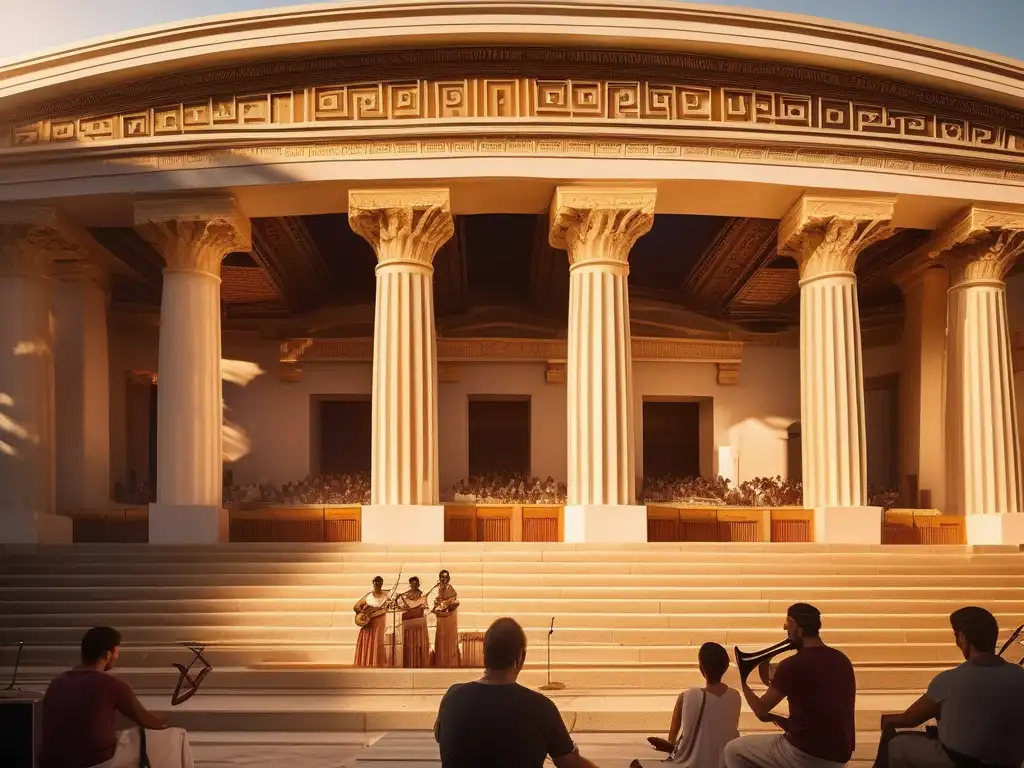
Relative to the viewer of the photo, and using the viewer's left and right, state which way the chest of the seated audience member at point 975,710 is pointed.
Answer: facing away from the viewer and to the left of the viewer

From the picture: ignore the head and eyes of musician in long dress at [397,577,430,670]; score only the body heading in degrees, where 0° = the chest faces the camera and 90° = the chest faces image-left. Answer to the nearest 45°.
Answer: approximately 0°

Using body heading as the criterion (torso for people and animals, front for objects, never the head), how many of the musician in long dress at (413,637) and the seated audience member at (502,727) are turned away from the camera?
1

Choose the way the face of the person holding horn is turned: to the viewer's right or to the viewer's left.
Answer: to the viewer's left

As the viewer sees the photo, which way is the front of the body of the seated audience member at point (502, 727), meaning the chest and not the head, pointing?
away from the camera

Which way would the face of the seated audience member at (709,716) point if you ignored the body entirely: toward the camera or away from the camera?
away from the camera

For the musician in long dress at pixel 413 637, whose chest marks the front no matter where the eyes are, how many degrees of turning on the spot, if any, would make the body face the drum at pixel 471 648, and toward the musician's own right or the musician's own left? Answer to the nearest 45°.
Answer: approximately 90° to the musician's own left

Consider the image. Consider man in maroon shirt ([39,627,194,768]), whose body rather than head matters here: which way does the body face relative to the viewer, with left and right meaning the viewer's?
facing away from the viewer and to the right of the viewer

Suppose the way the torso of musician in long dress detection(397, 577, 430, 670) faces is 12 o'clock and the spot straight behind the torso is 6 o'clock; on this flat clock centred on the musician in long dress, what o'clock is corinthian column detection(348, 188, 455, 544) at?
The corinthian column is roughly at 6 o'clock from the musician in long dress.

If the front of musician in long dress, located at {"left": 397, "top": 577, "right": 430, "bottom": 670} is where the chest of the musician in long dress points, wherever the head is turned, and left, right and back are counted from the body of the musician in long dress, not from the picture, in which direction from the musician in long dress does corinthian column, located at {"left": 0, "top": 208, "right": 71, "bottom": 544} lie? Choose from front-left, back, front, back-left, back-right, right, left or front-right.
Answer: back-right

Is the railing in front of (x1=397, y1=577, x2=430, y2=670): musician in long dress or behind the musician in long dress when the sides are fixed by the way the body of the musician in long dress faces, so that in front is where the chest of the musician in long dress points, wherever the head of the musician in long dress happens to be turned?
behind
